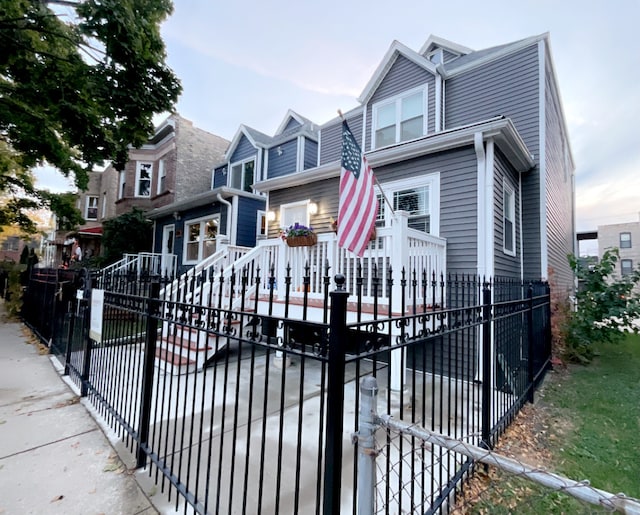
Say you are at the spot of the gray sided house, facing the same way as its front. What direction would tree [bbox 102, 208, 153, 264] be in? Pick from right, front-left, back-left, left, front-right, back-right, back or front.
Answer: front-right

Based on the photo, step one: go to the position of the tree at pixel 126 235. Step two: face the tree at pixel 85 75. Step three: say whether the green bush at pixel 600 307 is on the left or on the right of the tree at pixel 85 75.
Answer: left

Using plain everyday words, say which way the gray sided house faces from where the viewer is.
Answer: facing the viewer and to the left of the viewer

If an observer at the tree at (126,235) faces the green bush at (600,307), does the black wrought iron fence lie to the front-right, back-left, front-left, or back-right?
front-right

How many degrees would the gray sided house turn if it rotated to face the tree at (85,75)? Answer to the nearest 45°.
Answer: approximately 45° to its right
